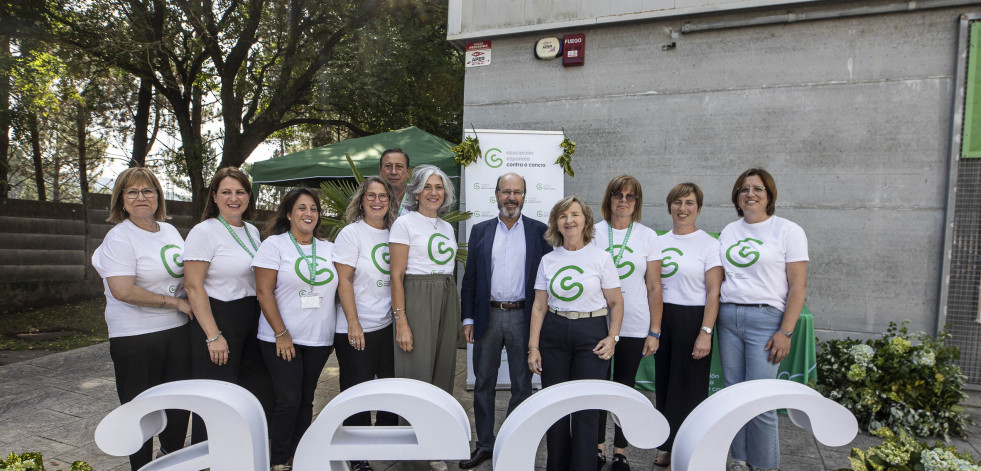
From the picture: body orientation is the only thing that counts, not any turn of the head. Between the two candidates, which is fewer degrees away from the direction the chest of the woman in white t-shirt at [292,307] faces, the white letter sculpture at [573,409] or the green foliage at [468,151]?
the white letter sculpture

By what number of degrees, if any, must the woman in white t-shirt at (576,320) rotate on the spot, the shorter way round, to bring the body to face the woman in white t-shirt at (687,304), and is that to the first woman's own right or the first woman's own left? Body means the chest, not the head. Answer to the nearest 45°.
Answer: approximately 135° to the first woman's own left

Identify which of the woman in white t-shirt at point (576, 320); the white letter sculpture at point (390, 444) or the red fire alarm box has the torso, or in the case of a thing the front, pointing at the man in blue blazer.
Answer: the red fire alarm box

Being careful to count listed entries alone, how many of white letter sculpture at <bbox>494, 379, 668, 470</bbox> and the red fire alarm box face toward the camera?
2

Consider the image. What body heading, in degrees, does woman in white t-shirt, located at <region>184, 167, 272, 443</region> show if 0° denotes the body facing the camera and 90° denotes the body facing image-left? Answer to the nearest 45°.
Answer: approximately 315°

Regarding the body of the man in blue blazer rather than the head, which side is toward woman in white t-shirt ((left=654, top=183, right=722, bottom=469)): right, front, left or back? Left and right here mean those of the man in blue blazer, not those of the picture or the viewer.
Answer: left

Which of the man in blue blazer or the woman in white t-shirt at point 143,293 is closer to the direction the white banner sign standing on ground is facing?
the man in blue blazer

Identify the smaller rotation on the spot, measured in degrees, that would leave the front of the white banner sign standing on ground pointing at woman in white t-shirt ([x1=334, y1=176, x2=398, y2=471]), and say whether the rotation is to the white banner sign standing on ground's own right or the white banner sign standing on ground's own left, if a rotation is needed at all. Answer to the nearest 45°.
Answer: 0° — it already faces them

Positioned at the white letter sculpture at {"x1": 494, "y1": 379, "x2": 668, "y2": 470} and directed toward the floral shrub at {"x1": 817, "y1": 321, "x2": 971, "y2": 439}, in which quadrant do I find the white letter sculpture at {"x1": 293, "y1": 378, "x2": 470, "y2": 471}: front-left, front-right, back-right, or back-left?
back-left

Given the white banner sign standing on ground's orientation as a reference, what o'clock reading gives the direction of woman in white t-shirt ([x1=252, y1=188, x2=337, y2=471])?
The woman in white t-shirt is roughly at 1 o'clock from the white banner sign standing on ground.

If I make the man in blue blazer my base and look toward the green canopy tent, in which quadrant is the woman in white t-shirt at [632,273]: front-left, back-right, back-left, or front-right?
back-right

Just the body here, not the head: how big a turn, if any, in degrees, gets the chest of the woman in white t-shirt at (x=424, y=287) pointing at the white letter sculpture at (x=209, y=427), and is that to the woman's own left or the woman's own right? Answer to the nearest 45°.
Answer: approximately 90° to the woman's own right
